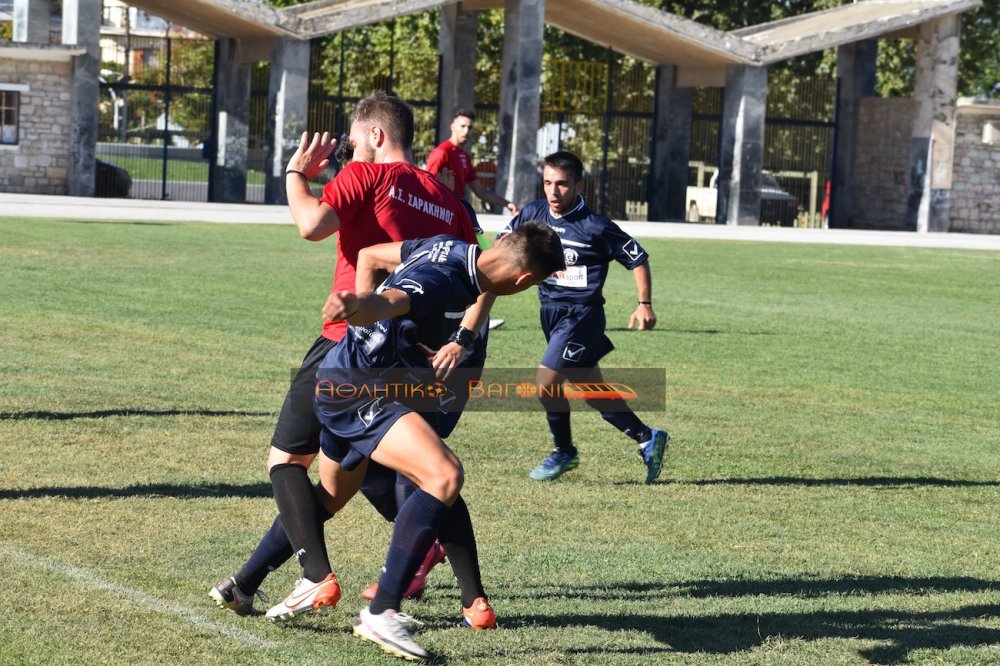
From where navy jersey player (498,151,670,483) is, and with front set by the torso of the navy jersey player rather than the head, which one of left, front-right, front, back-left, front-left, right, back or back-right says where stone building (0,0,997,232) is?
back-right

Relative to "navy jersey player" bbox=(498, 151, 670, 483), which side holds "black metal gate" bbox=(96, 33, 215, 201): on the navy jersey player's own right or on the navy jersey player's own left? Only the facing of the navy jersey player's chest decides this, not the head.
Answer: on the navy jersey player's own right

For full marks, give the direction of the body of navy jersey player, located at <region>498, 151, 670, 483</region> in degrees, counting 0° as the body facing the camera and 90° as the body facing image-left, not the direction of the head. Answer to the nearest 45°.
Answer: approximately 45°

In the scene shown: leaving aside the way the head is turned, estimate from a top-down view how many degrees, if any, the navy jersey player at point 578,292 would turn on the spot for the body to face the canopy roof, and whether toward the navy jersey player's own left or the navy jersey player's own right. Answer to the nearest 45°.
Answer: approximately 135° to the navy jersey player's own right

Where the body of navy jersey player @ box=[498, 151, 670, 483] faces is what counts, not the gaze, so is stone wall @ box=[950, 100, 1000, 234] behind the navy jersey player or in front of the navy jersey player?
behind

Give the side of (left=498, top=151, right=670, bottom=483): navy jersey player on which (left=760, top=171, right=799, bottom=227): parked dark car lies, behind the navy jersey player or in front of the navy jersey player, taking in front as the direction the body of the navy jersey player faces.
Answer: behind

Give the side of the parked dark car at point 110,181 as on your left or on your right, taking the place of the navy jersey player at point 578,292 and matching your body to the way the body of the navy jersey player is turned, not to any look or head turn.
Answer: on your right
